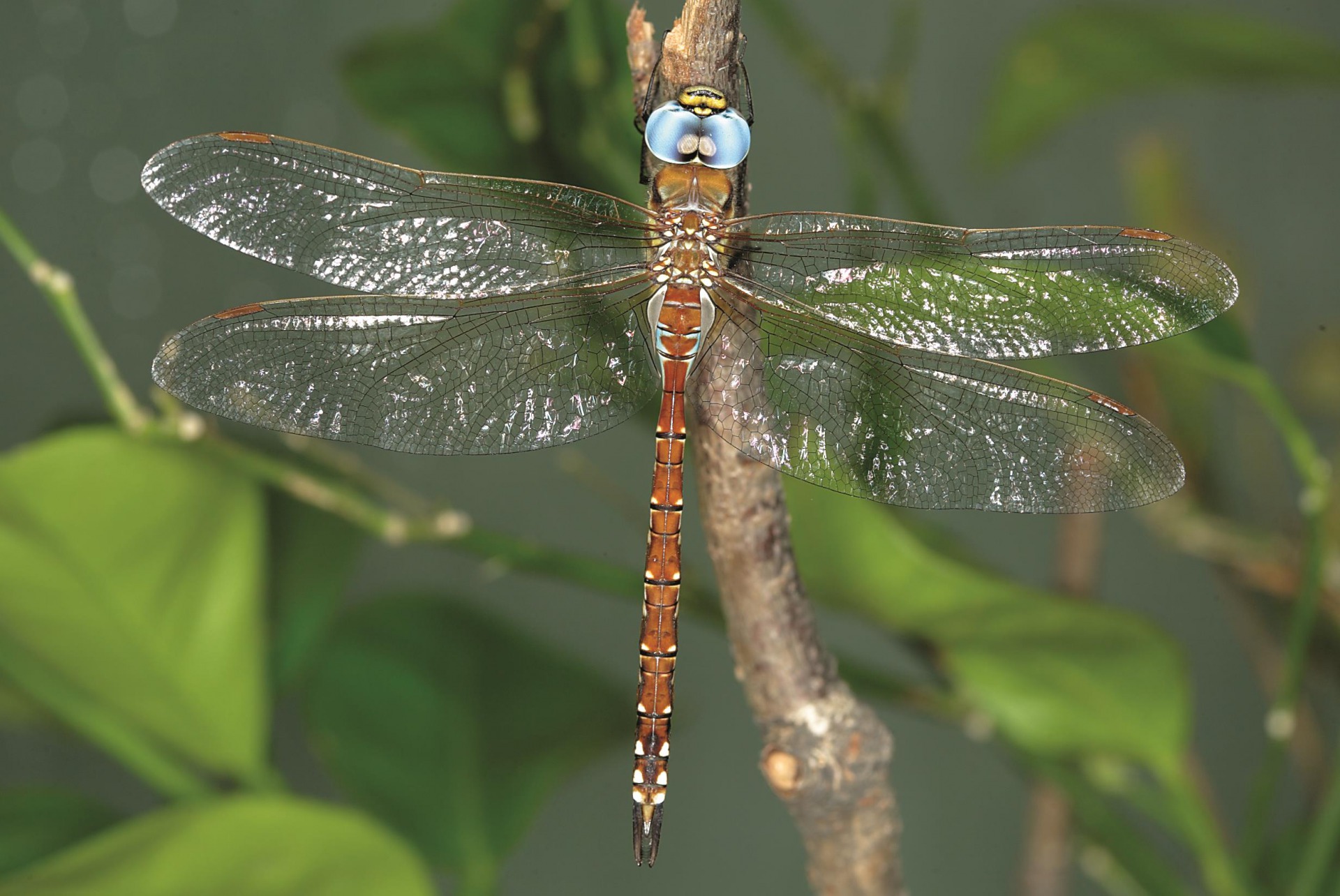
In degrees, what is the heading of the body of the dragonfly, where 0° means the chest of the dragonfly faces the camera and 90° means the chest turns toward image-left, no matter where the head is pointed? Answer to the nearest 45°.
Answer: approximately 180°
